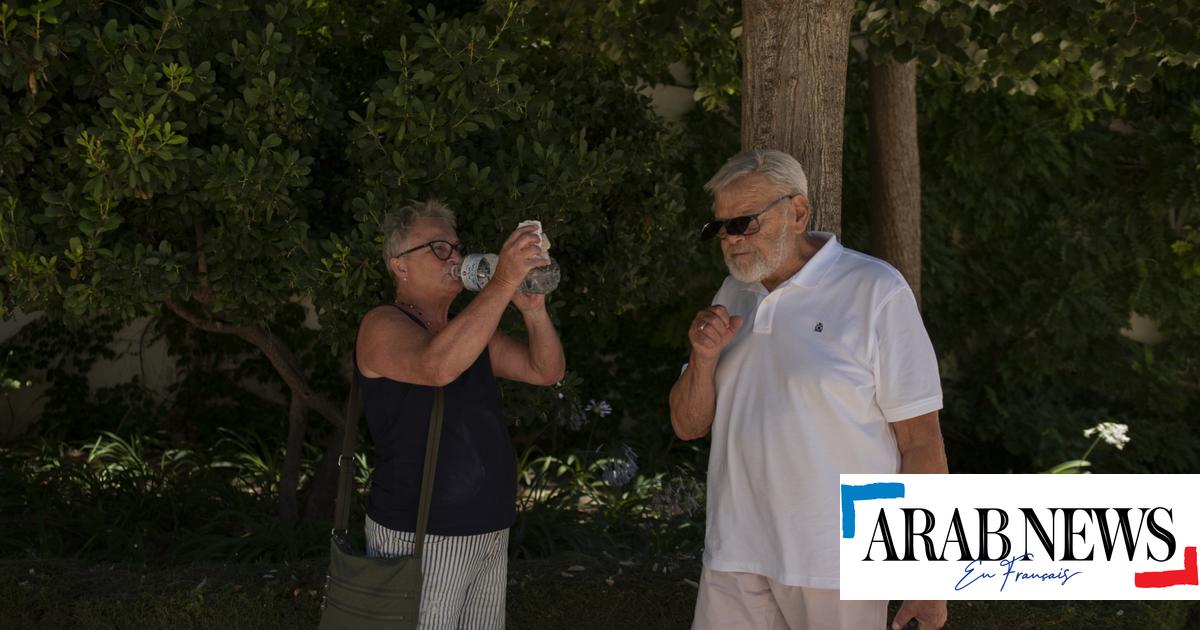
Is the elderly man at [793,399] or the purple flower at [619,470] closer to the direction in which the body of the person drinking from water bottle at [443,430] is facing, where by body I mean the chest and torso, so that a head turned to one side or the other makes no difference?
the elderly man

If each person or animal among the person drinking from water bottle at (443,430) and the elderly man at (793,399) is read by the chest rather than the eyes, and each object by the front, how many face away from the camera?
0

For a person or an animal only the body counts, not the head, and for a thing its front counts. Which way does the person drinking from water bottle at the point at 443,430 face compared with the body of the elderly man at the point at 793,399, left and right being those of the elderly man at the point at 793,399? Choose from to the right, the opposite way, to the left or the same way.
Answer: to the left

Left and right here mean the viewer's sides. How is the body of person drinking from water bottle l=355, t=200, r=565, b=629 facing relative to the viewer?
facing the viewer and to the right of the viewer

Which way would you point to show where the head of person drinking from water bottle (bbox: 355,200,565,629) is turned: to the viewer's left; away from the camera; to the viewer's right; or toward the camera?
to the viewer's right

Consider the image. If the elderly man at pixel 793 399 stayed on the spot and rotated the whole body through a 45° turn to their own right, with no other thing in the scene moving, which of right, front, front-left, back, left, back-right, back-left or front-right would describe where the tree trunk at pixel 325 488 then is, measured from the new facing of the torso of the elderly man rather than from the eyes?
front-right

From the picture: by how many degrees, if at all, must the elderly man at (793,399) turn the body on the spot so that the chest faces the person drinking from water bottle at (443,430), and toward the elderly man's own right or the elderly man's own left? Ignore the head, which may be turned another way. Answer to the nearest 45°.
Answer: approximately 45° to the elderly man's own right

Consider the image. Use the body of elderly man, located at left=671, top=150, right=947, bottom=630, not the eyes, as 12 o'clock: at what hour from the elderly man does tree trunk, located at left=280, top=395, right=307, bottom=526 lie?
The tree trunk is roughly at 3 o'clock from the elderly man.

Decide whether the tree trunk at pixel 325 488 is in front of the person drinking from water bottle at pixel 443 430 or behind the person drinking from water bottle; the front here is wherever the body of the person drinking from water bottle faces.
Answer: behind

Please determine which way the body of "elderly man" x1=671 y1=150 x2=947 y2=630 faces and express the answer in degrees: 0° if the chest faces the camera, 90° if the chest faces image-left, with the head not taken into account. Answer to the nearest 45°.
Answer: approximately 45°

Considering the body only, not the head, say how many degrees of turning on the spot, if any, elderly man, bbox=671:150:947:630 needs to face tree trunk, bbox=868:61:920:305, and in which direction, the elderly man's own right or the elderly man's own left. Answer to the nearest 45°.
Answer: approximately 135° to the elderly man's own right
